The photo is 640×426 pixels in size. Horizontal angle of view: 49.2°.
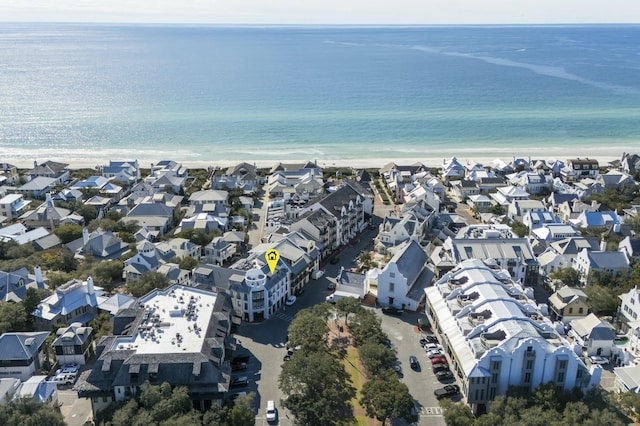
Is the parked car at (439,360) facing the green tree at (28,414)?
no

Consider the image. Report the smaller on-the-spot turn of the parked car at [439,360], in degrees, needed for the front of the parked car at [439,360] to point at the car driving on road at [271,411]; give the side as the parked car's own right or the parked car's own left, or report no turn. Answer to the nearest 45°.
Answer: approximately 135° to the parked car's own right

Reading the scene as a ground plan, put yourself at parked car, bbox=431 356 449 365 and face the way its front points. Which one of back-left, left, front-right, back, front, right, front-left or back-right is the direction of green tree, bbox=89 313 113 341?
back

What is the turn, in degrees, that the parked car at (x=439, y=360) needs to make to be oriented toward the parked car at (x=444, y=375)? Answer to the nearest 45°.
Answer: approximately 90° to its right

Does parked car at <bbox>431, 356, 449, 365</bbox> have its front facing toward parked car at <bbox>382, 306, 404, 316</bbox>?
no

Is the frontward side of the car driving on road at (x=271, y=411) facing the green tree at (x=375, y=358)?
no

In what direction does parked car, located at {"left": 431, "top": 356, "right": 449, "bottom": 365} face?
to the viewer's right

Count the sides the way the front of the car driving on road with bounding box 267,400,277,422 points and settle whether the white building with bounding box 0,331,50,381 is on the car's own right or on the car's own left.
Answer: on the car's own right

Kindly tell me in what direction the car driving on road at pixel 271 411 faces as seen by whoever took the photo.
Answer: facing the viewer

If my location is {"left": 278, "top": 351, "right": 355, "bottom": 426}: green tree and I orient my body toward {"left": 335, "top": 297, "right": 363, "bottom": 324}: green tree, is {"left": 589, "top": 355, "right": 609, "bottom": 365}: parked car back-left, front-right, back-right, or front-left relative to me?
front-right

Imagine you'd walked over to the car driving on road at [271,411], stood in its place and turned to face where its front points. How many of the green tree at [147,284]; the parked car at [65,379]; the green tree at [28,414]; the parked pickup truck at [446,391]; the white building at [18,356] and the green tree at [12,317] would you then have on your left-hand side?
1

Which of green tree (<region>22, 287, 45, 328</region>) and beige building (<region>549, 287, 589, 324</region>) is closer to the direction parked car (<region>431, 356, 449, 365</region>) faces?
the beige building

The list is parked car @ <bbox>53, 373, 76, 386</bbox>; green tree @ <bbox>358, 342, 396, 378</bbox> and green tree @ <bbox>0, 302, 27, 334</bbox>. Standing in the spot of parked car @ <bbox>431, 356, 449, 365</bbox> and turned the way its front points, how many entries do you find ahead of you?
0

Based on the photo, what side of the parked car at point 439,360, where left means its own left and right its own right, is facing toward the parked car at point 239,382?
back

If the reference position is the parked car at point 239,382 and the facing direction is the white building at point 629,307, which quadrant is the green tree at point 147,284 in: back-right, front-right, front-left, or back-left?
back-left

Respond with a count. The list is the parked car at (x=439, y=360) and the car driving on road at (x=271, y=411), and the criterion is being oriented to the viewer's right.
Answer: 1

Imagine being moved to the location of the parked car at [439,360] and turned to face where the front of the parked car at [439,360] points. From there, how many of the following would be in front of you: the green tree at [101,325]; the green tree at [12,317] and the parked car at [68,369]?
0

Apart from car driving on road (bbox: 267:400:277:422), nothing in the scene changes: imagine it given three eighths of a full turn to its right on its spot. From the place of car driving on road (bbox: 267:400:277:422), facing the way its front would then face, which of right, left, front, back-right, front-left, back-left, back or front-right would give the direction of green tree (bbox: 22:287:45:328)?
front

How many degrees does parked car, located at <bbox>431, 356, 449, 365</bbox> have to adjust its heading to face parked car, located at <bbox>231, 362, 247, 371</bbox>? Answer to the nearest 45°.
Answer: approximately 180°
